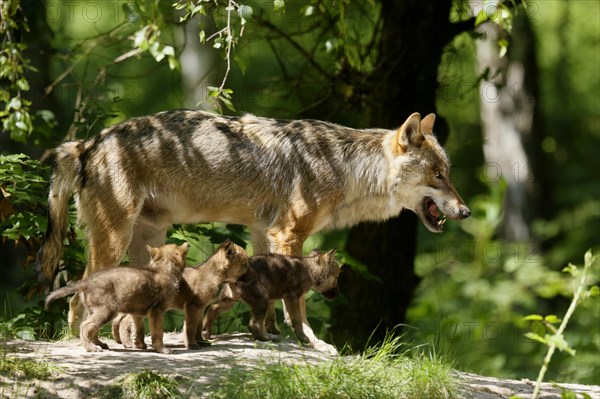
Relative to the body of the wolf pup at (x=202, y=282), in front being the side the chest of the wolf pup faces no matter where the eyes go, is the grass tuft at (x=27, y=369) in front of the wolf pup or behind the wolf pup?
behind

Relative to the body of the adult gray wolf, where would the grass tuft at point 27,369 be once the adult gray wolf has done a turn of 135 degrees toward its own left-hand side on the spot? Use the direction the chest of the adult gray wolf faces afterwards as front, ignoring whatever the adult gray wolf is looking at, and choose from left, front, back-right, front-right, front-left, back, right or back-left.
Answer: left

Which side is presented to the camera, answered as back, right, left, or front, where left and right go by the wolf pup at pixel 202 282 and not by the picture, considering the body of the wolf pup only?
right

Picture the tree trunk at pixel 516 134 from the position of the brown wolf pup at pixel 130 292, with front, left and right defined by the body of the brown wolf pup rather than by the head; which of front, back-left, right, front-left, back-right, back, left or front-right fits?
front-left

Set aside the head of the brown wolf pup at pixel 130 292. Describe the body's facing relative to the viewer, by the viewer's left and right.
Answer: facing to the right of the viewer

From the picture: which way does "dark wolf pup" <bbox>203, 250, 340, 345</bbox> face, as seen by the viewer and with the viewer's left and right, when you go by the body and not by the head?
facing to the right of the viewer

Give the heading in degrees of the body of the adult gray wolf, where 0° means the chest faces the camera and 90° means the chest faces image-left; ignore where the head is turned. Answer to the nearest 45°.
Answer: approximately 270°

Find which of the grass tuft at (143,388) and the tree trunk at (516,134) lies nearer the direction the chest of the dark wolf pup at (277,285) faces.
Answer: the tree trunk

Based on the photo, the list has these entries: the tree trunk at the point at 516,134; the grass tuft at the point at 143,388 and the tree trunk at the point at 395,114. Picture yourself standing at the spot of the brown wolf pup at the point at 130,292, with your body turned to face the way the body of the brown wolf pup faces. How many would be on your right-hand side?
1
